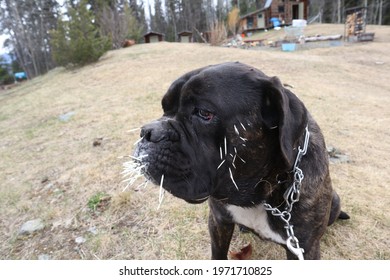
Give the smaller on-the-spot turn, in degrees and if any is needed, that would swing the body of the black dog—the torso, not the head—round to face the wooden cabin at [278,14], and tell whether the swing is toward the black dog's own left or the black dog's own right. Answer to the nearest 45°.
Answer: approximately 135° to the black dog's own right

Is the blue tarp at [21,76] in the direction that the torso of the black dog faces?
no

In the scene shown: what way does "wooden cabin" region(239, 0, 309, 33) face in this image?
toward the camera

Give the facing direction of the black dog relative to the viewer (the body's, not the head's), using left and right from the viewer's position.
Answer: facing the viewer and to the left of the viewer

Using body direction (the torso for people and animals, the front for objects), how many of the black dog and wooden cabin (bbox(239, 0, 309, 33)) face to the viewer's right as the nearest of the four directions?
0

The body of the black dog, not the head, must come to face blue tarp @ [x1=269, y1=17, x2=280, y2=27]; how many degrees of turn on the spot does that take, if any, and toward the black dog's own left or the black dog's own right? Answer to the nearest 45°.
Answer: approximately 135° to the black dog's own right

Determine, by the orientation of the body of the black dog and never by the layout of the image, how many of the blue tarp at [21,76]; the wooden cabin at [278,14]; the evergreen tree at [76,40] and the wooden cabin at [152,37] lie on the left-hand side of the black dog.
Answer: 0

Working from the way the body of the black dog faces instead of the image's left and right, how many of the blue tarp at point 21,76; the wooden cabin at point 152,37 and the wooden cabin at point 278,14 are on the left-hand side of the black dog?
0

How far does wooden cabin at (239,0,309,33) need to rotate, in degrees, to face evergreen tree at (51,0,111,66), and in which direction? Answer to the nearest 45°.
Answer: approximately 45° to its right

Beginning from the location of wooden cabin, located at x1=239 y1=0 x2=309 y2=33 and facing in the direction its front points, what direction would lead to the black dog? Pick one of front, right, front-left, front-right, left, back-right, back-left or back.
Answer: front

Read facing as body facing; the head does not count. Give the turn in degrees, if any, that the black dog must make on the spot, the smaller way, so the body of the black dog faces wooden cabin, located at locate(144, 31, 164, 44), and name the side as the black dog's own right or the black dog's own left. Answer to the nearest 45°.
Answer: approximately 135° to the black dog's own right
